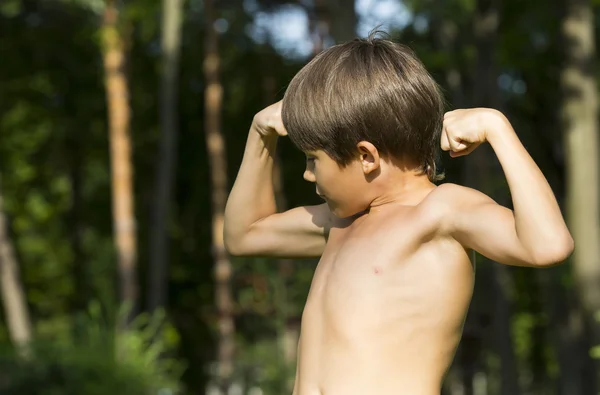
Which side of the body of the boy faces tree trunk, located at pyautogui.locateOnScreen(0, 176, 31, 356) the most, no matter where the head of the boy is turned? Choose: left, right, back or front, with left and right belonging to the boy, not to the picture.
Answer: right

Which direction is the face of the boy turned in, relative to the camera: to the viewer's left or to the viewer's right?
to the viewer's left

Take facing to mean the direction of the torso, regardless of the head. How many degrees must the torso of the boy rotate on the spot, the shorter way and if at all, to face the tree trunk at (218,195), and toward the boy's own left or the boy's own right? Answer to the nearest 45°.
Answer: approximately 135° to the boy's own right

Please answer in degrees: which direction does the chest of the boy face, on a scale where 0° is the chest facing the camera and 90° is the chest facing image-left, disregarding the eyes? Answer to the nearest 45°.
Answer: approximately 45°

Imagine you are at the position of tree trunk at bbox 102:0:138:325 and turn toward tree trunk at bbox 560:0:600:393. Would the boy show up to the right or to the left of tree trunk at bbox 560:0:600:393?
right

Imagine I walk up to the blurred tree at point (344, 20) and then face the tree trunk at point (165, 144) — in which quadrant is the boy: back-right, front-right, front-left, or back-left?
back-left

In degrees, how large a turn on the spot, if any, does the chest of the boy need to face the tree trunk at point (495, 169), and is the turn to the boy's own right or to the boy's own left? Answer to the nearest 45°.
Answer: approximately 135° to the boy's own right
